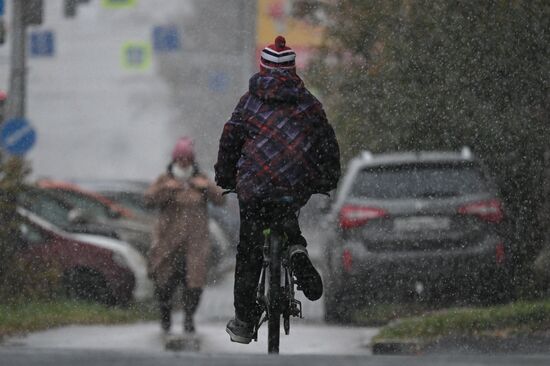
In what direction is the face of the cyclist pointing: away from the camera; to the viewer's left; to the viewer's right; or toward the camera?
away from the camera

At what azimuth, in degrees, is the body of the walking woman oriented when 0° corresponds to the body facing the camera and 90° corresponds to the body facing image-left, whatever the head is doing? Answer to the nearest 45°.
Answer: approximately 0°

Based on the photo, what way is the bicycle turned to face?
away from the camera

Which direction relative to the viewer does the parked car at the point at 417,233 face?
away from the camera

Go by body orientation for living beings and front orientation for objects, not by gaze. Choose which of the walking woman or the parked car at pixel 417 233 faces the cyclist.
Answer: the walking woman

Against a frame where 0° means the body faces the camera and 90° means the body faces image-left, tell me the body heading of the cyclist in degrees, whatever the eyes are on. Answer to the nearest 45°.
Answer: approximately 180°

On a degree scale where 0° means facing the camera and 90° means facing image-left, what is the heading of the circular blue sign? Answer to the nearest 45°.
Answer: approximately 0°

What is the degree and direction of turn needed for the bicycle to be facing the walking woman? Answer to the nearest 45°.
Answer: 0° — it already faces them

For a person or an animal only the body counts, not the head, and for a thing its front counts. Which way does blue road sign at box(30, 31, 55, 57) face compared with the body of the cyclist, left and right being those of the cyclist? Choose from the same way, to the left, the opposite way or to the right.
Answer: the opposite way

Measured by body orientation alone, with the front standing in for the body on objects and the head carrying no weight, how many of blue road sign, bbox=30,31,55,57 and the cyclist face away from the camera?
1

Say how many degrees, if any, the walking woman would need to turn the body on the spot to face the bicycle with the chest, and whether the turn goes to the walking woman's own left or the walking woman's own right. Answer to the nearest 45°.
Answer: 0° — they already face it
